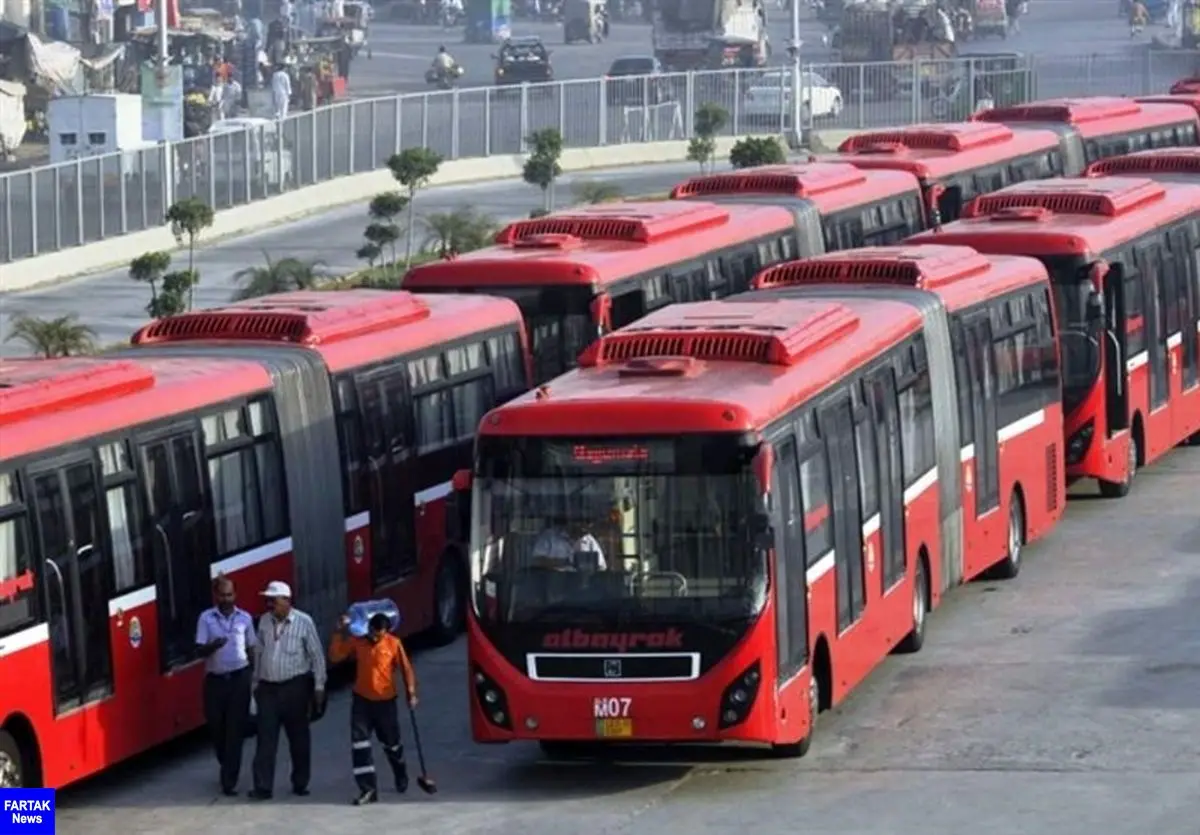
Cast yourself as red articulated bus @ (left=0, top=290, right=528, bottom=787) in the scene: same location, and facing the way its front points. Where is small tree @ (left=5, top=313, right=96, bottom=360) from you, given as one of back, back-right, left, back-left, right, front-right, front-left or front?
back-right

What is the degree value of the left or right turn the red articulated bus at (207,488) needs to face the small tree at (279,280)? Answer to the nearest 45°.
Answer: approximately 135° to its right

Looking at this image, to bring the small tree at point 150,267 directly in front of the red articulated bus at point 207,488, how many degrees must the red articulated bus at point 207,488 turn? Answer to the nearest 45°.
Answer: approximately 135° to its right

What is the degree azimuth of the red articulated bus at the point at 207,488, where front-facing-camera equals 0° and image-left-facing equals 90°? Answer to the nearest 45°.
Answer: approximately 45°

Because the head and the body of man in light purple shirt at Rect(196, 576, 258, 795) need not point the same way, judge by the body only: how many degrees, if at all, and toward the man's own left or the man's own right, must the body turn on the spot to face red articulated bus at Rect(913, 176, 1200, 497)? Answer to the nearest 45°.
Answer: approximately 135° to the man's own left

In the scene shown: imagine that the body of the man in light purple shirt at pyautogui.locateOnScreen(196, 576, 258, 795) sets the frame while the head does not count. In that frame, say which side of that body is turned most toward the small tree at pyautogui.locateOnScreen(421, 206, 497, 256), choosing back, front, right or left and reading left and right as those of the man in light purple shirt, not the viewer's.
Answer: back

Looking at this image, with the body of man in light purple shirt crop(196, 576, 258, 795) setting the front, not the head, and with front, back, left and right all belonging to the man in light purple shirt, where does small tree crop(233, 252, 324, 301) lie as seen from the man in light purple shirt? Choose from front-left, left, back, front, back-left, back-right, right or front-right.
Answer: back

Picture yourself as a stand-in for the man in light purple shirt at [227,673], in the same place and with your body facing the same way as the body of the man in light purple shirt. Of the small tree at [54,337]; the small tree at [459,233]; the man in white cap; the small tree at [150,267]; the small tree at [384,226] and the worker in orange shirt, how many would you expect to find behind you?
4

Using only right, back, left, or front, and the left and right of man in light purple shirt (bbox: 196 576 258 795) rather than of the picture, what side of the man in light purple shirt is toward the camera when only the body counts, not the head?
front
